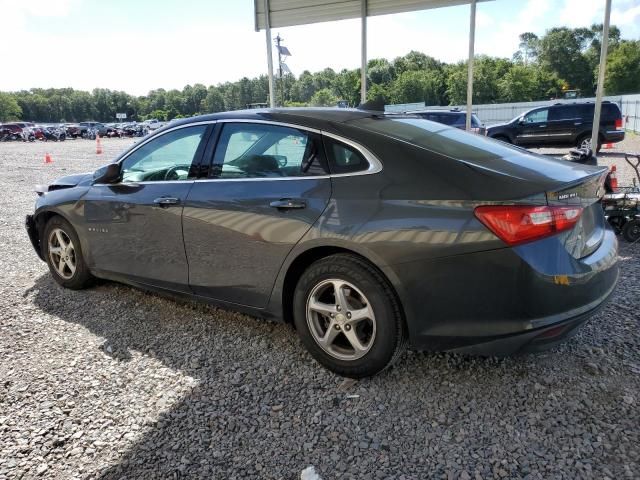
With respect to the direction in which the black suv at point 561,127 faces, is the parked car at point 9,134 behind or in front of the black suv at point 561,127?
in front

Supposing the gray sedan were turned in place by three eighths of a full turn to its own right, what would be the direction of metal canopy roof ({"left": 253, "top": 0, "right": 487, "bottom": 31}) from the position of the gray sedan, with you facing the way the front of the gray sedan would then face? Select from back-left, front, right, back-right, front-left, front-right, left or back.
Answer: left

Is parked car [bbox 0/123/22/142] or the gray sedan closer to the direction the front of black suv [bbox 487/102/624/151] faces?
the parked car

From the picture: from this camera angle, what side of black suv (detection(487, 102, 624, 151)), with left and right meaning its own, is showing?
left

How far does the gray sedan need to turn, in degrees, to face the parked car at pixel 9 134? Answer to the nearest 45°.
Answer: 0° — it already faces it

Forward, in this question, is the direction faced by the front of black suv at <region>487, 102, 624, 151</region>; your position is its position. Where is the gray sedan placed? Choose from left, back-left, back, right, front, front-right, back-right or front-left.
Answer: left

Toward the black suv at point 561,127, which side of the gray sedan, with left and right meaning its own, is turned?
right

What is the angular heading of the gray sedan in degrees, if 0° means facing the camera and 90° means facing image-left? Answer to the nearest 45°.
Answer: approximately 135°

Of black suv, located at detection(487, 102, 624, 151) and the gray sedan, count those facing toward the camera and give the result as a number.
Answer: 0

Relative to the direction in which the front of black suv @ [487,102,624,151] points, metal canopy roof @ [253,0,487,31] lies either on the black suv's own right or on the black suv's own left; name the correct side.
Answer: on the black suv's own left

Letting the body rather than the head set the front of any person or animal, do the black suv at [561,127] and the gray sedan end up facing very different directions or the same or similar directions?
same or similar directions
